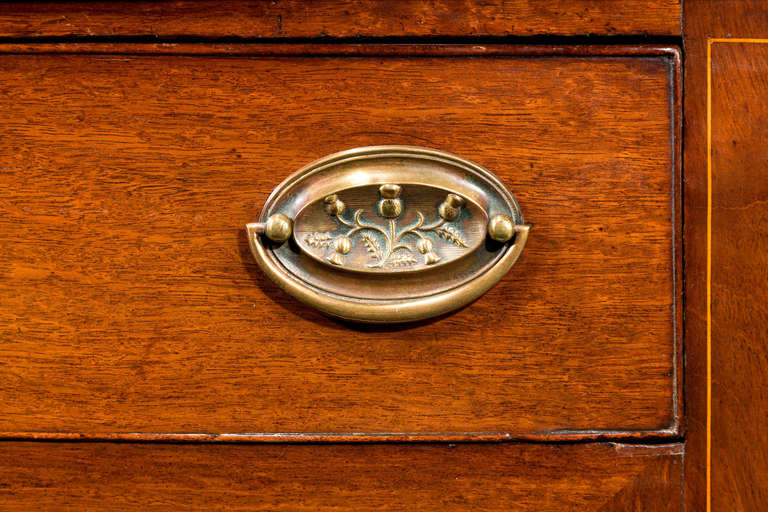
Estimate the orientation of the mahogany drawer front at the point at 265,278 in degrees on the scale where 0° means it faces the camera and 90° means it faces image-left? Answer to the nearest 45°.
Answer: approximately 0°
